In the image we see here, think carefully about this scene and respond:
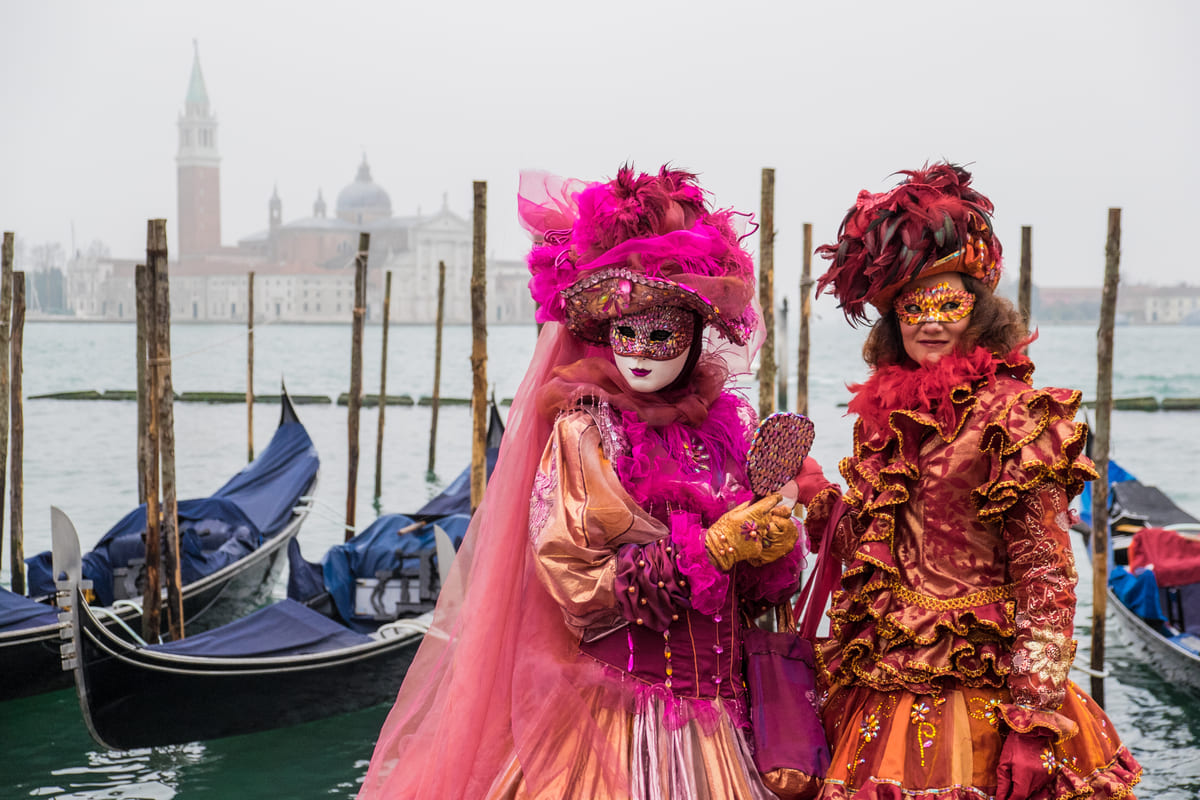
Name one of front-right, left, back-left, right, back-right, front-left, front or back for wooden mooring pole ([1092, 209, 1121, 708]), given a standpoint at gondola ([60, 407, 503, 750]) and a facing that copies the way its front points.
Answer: back-left

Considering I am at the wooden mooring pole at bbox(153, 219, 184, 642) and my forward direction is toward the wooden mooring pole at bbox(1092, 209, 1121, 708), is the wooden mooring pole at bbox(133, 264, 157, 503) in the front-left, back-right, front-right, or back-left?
back-left

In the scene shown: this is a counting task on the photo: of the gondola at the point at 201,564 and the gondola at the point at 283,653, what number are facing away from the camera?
0

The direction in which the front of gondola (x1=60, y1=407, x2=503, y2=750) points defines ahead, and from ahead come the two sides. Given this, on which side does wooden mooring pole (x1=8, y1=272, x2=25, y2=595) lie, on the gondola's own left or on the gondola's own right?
on the gondola's own right

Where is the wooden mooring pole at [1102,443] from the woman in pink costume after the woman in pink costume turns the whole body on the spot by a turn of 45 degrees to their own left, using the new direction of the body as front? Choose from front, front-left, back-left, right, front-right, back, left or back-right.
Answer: front-left

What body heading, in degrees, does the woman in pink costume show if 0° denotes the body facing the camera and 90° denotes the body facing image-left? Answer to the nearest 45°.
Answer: approximately 315°

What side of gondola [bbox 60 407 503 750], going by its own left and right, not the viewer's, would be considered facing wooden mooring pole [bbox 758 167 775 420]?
back

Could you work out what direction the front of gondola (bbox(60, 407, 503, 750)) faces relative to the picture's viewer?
facing the viewer and to the left of the viewer

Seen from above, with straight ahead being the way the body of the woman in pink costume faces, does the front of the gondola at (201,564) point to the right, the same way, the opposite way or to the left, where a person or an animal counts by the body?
to the right

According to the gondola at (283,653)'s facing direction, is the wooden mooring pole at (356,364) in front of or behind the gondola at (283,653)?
behind
